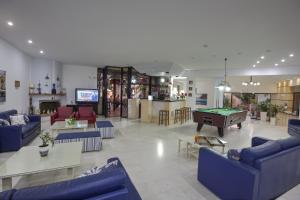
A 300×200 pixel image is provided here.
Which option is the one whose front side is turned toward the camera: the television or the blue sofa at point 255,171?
the television

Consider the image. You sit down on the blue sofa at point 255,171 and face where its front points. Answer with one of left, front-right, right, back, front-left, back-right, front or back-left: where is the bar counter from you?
front

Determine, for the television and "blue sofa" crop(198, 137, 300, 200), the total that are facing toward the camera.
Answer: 1

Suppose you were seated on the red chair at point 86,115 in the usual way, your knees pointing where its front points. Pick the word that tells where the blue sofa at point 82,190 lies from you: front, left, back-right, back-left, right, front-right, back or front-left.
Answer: front

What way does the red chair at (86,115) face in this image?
toward the camera

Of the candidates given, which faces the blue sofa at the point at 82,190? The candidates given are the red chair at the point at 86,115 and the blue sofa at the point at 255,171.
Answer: the red chair

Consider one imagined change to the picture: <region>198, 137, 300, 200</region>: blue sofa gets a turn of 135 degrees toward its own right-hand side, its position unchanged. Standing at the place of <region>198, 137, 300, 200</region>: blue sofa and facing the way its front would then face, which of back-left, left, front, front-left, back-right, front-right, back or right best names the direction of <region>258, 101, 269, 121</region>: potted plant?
left

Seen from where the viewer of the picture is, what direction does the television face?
facing the viewer

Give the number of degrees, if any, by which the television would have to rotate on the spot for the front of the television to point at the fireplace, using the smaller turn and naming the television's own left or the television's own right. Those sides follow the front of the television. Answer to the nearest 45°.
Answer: approximately 90° to the television's own right

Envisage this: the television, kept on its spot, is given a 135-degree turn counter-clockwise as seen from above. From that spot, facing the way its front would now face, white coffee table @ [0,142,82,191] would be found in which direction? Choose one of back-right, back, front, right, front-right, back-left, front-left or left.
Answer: back-right

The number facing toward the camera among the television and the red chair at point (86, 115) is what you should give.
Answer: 2

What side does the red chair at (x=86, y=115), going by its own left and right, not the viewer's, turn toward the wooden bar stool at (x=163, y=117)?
left

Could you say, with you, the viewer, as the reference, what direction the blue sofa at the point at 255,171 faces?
facing away from the viewer and to the left of the viewer

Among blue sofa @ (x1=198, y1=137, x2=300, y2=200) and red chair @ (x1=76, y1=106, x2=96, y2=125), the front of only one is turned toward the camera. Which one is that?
the red chair

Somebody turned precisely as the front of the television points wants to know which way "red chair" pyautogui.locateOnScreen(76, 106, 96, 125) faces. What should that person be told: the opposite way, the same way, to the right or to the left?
the same way

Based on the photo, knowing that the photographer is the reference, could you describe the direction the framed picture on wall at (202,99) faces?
facing the viewer and to the left of the viewer
